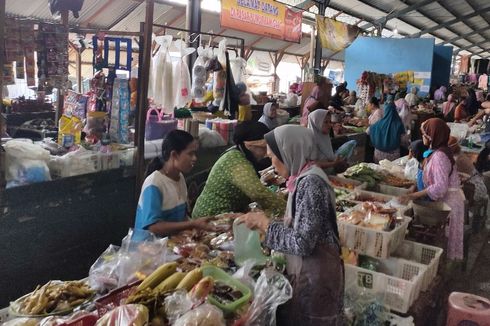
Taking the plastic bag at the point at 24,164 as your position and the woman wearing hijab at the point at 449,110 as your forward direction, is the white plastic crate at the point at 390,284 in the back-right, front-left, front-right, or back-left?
front-right

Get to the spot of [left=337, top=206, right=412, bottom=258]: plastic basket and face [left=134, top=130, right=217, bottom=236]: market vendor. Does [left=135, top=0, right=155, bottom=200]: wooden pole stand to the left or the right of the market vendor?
right

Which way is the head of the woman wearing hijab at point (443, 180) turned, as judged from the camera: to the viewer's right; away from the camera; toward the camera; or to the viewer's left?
to the viewer's left

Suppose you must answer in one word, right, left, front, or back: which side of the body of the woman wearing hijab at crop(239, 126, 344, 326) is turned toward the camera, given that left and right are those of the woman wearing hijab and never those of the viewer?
left

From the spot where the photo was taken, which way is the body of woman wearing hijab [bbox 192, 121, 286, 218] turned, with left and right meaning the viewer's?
facing to the right of the viewer

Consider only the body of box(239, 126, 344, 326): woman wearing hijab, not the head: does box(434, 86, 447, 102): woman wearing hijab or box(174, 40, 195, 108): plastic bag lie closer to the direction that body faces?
the plastic bag

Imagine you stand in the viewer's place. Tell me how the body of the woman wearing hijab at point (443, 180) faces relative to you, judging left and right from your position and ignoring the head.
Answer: facing to the left of the viewer

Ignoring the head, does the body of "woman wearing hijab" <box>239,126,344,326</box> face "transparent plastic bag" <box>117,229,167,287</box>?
yes

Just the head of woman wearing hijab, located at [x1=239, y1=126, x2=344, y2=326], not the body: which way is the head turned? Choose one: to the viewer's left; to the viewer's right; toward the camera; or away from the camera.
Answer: to the viewer's left

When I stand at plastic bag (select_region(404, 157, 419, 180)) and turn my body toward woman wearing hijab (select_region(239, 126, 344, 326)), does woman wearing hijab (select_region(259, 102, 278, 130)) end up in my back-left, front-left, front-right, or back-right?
back-right

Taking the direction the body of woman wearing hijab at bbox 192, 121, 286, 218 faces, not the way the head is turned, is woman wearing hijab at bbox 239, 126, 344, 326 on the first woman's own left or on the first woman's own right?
on the first woman's own right

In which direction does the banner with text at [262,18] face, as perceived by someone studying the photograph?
facing the viewer

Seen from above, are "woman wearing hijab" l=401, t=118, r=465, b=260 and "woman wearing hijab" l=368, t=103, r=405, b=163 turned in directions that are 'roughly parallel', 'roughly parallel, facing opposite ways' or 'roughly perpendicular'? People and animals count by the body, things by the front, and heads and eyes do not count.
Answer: roughly perpendicular
